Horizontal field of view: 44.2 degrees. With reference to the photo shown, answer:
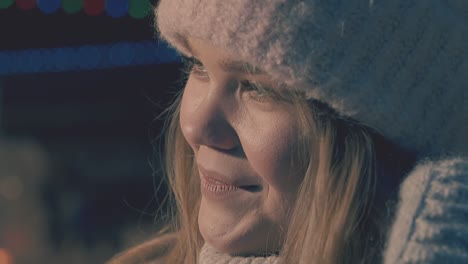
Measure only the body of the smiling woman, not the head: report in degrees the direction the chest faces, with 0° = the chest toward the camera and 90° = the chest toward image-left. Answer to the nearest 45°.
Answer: approximately 45°
